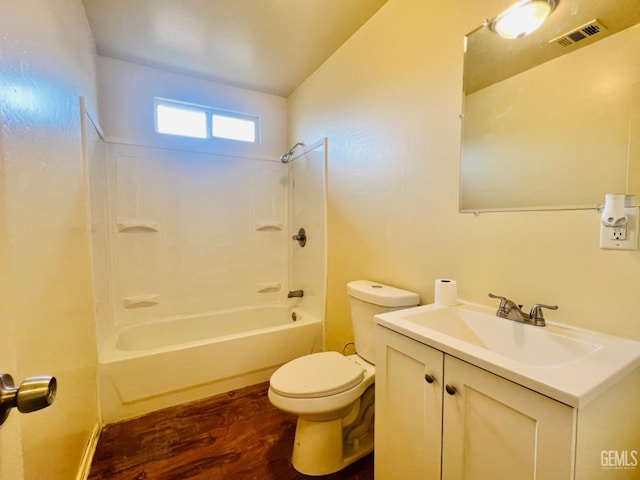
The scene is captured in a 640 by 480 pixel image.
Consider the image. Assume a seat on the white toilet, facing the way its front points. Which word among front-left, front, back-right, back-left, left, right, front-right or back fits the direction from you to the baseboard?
front-right

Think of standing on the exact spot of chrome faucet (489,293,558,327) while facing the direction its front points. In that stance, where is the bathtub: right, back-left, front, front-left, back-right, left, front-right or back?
front-right

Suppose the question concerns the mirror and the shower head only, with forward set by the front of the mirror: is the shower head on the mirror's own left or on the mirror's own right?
on the mirror's own right

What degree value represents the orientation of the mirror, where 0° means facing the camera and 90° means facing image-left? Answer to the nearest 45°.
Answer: approximately 45°

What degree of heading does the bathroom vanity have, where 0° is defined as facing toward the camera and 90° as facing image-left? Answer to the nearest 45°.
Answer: approximately 45°

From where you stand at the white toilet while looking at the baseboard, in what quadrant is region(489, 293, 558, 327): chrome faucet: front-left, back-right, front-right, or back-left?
back-left
